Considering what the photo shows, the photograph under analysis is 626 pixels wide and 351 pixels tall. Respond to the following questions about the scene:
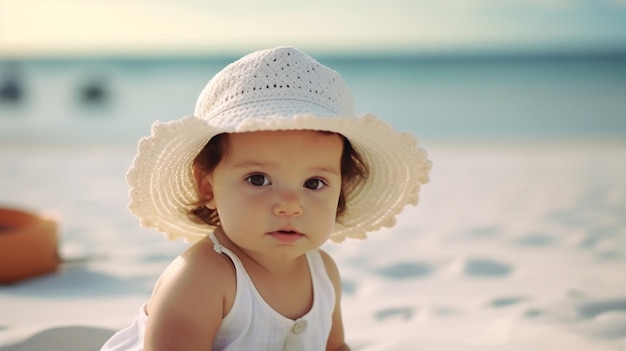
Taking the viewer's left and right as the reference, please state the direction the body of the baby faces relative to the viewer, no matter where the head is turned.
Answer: facing the viewer and to the right of the viewer

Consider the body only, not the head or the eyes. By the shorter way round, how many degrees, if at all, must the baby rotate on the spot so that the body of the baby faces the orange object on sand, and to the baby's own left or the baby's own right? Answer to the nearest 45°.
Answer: approximately 180°
